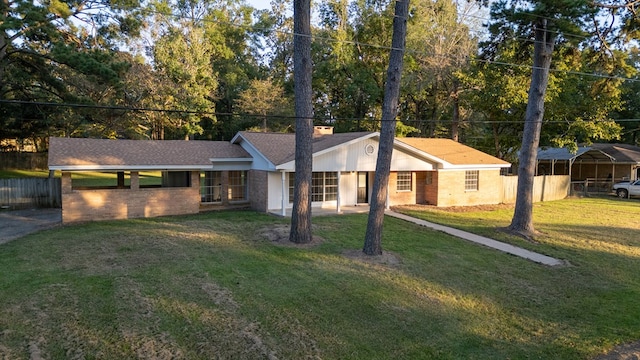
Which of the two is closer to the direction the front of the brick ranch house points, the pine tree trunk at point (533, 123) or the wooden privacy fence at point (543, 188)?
the pine tree trunk

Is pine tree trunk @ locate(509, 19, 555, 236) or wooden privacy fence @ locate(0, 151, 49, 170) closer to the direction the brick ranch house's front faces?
the pine tree trunk

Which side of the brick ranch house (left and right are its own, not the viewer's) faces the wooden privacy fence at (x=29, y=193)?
right

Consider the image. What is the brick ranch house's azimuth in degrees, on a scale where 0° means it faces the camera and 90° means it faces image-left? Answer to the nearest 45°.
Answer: approximately 0°

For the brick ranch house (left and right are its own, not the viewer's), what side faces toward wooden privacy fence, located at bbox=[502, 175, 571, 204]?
left

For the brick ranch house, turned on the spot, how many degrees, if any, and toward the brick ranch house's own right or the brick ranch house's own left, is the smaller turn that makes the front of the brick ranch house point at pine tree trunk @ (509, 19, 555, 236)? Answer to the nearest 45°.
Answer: approximately 45° to the brick ranch house's own left

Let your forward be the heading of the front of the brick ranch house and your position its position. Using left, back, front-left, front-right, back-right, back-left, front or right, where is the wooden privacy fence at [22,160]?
back-right
